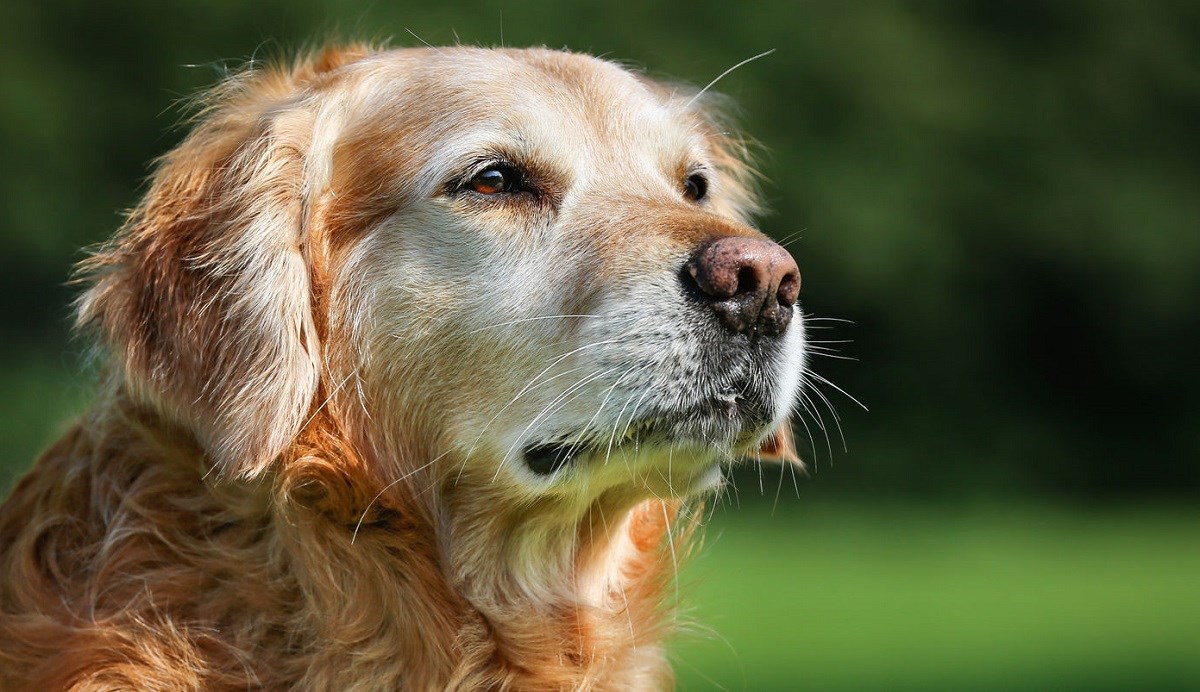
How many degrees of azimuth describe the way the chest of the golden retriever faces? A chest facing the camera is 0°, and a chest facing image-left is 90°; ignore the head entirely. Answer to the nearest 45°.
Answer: approximately 315°
